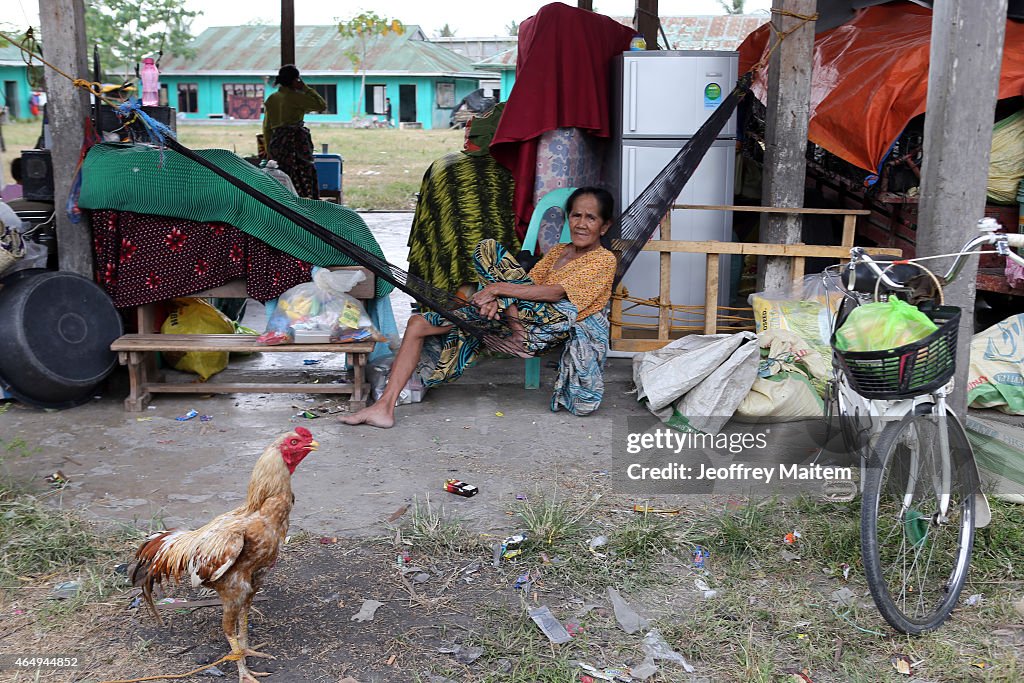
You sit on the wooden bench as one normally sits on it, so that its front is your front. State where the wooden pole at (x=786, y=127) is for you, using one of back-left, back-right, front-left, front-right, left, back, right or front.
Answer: left

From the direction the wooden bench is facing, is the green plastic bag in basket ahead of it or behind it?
ahead

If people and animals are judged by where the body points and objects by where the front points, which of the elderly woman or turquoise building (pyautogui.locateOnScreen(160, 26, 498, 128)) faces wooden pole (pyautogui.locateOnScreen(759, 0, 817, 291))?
the turquoise building

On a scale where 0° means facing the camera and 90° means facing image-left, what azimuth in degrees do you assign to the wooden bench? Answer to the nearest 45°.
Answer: approximately 0°

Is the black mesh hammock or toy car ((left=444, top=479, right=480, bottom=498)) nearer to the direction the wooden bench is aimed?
the toy car

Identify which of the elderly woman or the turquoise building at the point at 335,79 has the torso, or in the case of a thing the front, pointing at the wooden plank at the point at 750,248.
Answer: the turquoise building

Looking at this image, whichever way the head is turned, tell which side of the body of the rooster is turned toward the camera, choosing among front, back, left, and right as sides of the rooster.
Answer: right

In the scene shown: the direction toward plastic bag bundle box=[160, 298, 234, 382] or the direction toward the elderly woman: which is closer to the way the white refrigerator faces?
the elderly woman

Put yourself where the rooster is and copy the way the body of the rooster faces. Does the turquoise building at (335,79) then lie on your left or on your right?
on your left

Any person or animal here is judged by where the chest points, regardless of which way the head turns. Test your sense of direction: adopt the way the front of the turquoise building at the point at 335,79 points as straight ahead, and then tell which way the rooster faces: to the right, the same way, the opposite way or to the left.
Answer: to the left

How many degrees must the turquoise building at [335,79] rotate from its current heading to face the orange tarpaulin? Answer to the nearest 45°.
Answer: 0° — it already faces it

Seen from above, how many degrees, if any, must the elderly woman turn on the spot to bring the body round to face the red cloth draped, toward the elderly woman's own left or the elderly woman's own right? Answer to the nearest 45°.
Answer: approximately 135° to the elderly woman's own right

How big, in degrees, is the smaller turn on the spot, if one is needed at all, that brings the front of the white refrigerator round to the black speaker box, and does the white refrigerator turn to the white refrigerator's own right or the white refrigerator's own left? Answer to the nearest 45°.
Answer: approximately 90° to the white refrigerator's own right

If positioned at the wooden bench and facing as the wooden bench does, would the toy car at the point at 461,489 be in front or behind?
in front
